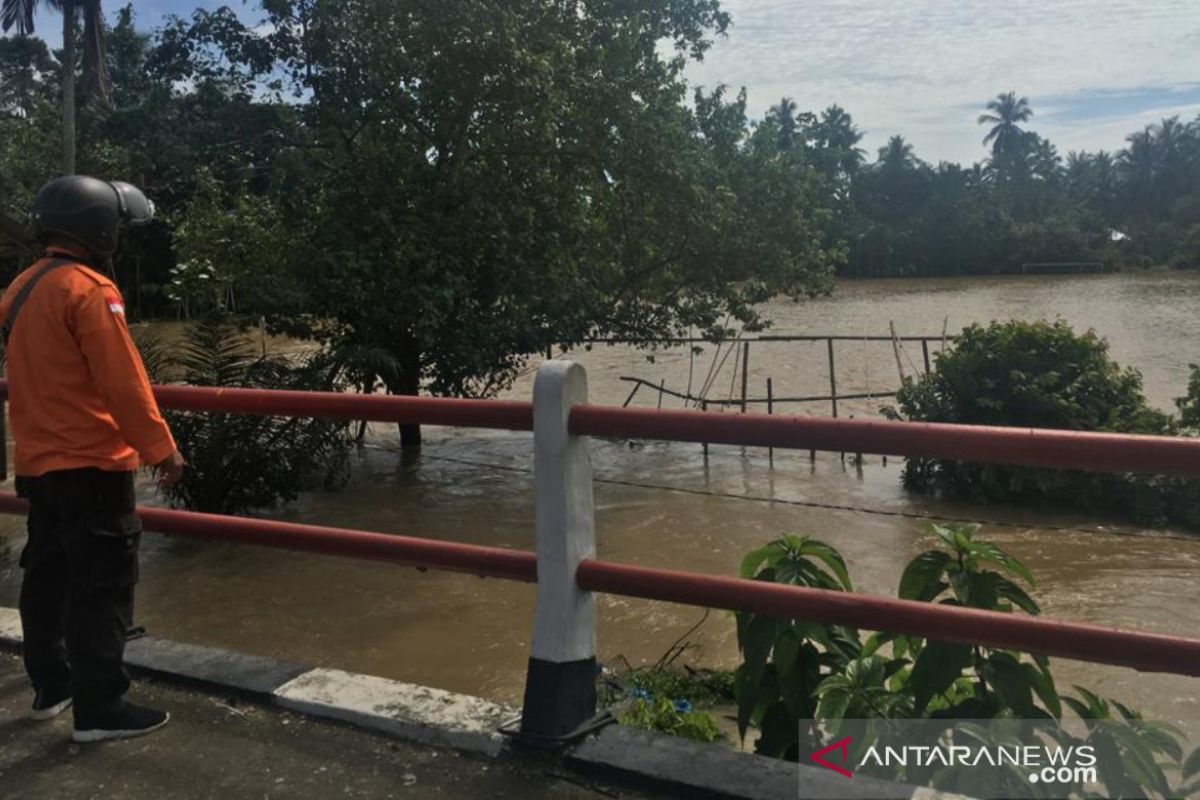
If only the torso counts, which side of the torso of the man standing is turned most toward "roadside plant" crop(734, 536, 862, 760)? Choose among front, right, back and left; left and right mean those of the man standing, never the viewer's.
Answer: right

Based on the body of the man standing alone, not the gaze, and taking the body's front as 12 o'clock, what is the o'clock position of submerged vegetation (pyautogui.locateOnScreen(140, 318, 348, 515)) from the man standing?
The submerged vegetation is roughly at 11 o'clock from the man standing.

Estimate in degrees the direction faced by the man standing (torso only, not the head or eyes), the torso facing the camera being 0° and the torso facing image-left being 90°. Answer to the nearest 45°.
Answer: approximately 225°

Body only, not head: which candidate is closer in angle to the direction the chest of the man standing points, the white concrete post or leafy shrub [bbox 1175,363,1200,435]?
the leafy shrub

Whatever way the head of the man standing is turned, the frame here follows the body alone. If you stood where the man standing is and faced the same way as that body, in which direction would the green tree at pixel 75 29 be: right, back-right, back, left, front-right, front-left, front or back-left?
front-left

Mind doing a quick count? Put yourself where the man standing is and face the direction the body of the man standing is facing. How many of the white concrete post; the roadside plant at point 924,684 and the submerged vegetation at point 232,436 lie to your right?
2

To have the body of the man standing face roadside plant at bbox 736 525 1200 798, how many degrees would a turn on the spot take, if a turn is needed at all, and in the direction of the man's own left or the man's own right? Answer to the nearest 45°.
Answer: approximately 90° to the man's own right

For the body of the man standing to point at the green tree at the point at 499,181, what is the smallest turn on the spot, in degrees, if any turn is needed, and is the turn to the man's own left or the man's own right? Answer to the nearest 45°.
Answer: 0° — they already face it

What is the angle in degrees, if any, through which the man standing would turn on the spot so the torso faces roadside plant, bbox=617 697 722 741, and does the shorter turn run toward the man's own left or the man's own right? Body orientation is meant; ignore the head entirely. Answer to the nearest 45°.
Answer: approximately 45° to the man's own right

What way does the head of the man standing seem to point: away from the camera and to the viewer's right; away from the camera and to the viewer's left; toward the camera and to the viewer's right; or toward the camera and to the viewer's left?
away from the camera and to the viewer's right
